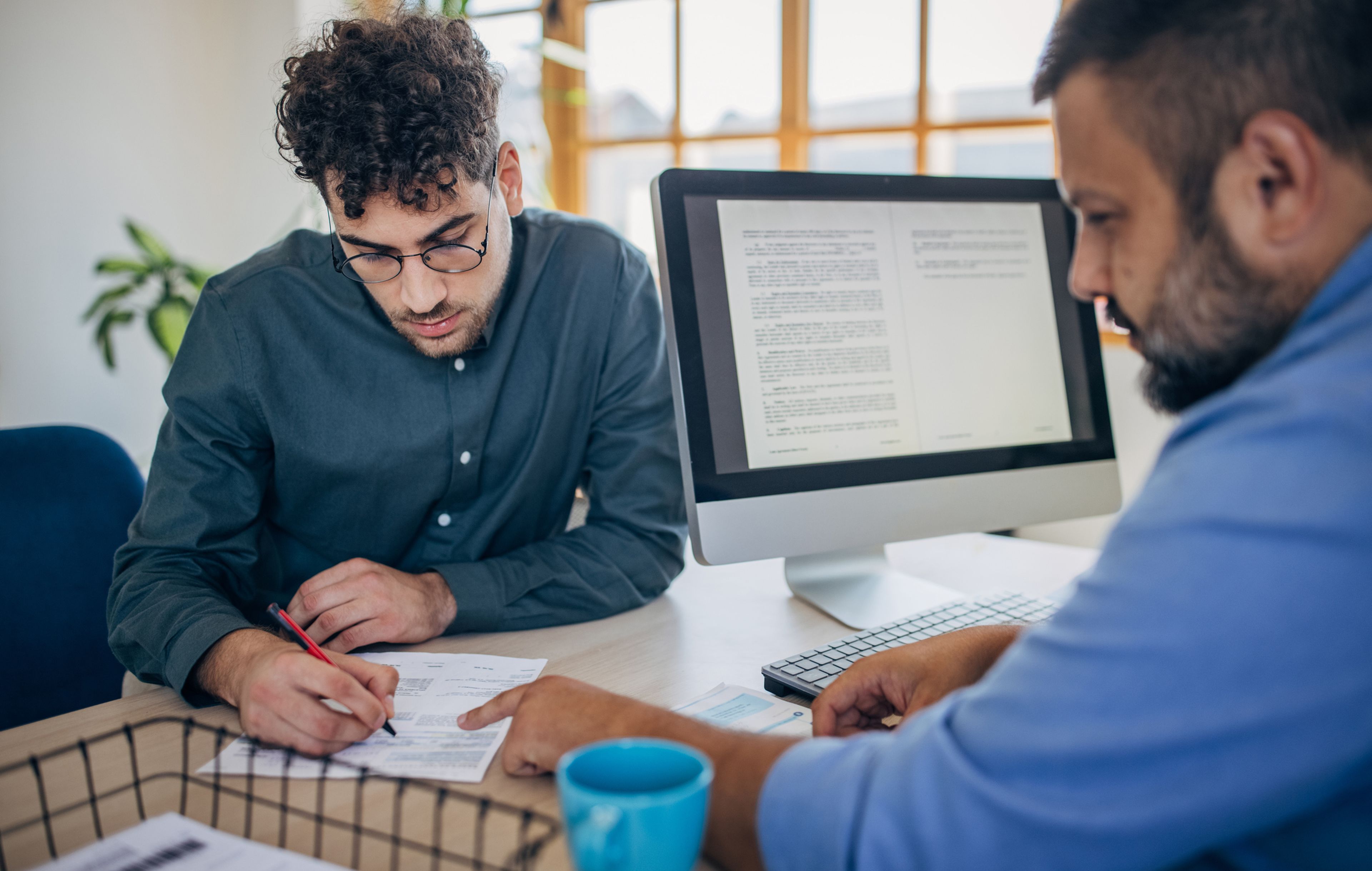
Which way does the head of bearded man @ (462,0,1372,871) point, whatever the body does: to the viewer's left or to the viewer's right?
to the viewer's left

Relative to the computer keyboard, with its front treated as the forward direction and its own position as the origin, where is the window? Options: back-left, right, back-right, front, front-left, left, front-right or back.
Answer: back-left

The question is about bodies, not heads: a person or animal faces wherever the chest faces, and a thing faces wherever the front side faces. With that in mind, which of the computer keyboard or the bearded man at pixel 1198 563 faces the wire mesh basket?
the bearded man

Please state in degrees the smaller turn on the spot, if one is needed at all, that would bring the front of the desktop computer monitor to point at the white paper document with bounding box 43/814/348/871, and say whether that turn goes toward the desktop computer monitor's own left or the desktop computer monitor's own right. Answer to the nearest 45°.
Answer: approximately 90° to the desktop computer monitor's own right

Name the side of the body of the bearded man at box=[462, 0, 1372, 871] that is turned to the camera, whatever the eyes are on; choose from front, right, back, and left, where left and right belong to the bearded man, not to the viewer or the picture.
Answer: left

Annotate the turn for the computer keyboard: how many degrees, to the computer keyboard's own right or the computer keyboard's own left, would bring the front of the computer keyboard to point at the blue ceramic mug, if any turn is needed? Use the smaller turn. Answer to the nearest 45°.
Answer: approximately 45° to the computer keyboard's own right

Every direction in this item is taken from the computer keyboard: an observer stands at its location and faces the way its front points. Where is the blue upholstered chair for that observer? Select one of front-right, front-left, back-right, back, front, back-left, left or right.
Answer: back-right
